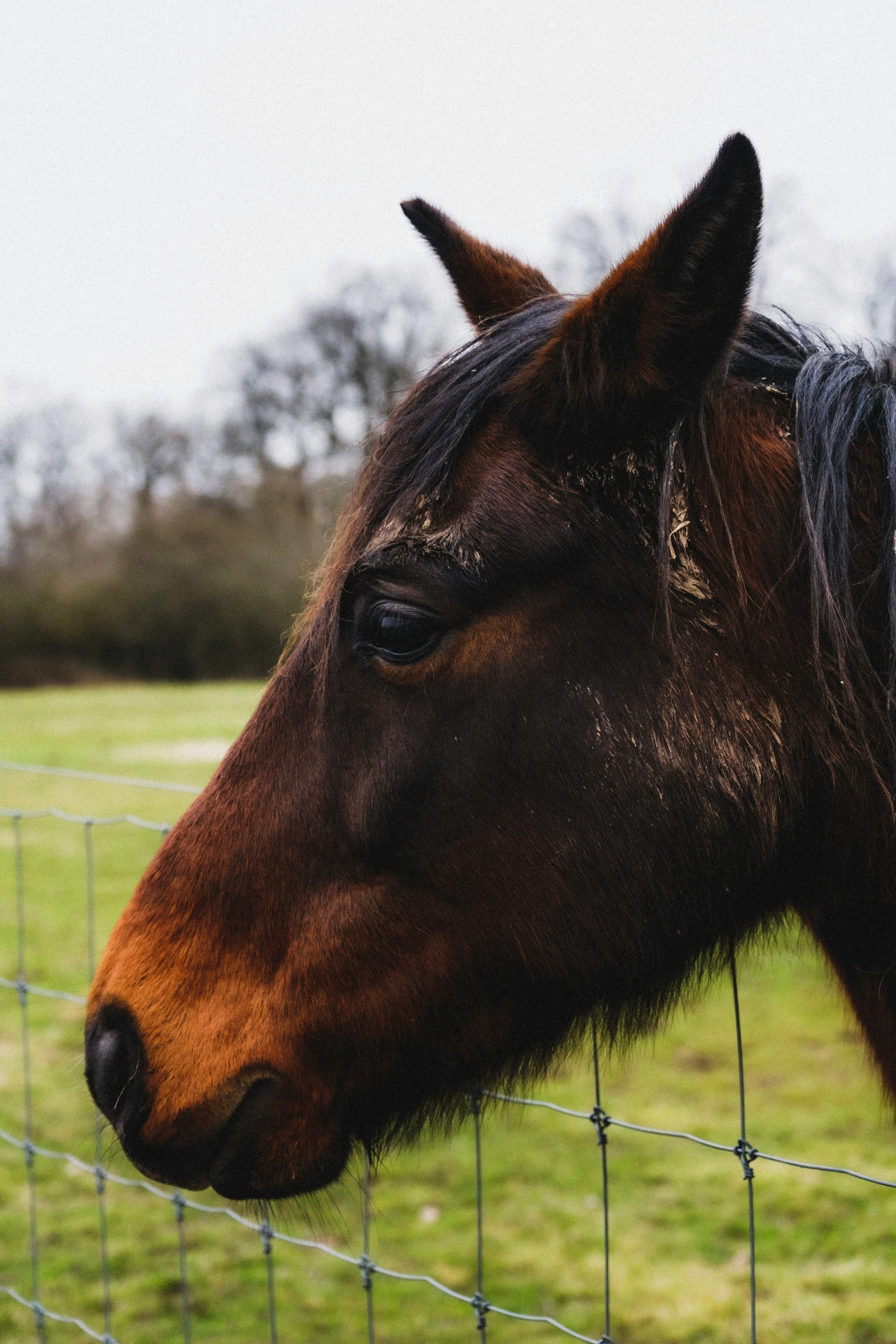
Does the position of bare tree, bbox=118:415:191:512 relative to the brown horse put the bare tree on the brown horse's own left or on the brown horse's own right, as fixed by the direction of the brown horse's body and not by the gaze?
on the brown horse's own right

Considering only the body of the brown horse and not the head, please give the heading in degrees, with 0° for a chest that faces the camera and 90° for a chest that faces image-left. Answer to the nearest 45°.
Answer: approximately 90°
